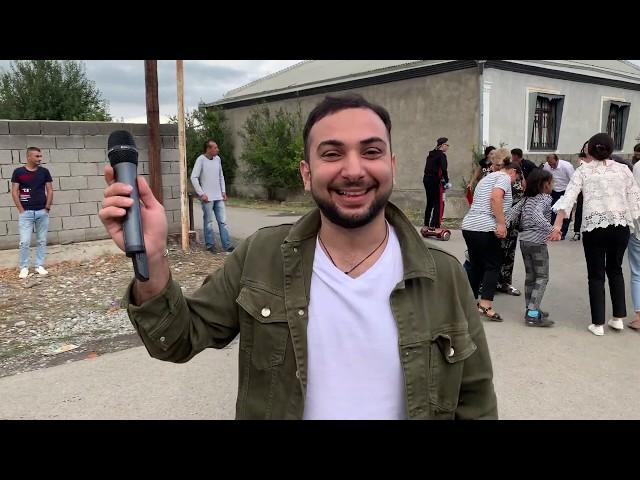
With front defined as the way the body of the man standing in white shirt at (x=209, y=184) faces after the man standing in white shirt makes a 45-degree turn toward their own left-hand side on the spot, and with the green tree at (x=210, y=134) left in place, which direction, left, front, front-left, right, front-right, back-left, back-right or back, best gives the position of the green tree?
left

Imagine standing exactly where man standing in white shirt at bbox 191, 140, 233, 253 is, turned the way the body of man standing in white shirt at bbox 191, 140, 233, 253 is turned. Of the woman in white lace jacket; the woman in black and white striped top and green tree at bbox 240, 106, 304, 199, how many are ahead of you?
2

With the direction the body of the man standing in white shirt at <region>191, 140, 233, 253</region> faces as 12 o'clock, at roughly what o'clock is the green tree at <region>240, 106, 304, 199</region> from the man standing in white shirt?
The green tree is roughly at 8 o'clock from the man standing in white shirt.
